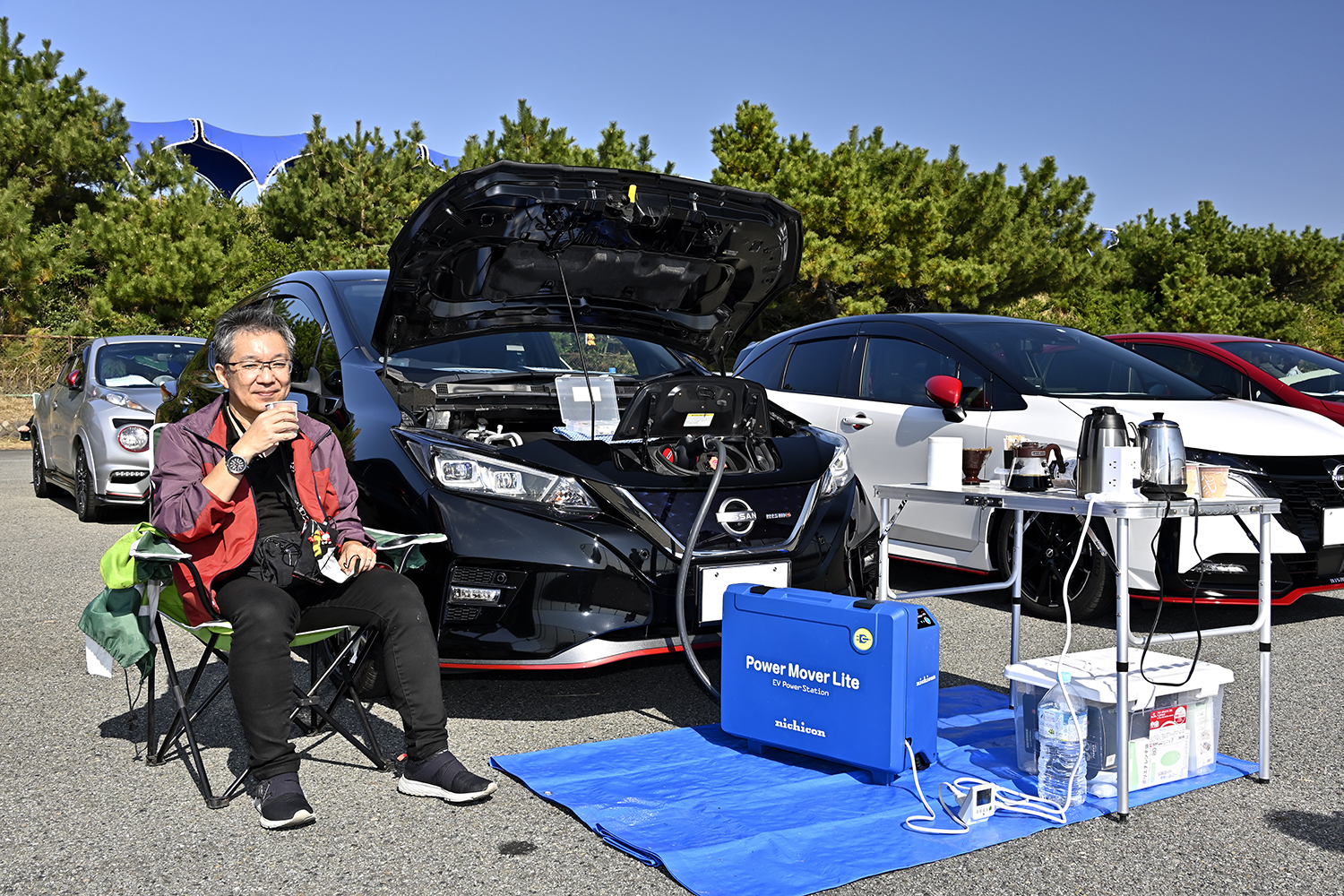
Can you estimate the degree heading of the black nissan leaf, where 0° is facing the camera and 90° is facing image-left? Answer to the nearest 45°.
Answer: approximately 315°

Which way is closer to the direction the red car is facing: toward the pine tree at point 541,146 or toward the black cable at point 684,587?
the black cable

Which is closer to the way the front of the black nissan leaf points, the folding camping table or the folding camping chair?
the folding camping table

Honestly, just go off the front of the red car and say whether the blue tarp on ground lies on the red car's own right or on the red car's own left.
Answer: on the red car's own right

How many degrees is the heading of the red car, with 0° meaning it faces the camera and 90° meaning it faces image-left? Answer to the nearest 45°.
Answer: approximately 315°

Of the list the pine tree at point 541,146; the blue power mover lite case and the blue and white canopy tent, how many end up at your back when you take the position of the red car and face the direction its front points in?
2

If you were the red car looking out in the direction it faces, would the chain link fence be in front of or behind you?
behind

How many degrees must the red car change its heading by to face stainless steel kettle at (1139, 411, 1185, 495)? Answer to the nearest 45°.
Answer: approximately 45° to its right

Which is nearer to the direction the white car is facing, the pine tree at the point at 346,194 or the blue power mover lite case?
the blue power mover lite case

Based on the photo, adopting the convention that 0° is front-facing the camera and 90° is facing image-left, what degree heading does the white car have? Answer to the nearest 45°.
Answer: approximately 315°

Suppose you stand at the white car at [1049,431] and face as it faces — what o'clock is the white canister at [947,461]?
The white canister is roughly at 2 o'clock from the white car.

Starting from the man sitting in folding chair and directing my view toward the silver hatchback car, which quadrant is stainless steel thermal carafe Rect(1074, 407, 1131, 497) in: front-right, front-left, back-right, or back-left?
back-right

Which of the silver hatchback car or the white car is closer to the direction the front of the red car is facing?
the white car
